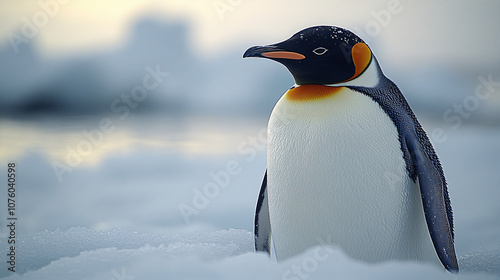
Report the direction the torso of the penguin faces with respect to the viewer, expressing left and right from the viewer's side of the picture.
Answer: facing the viewer and to the left of the viewer
